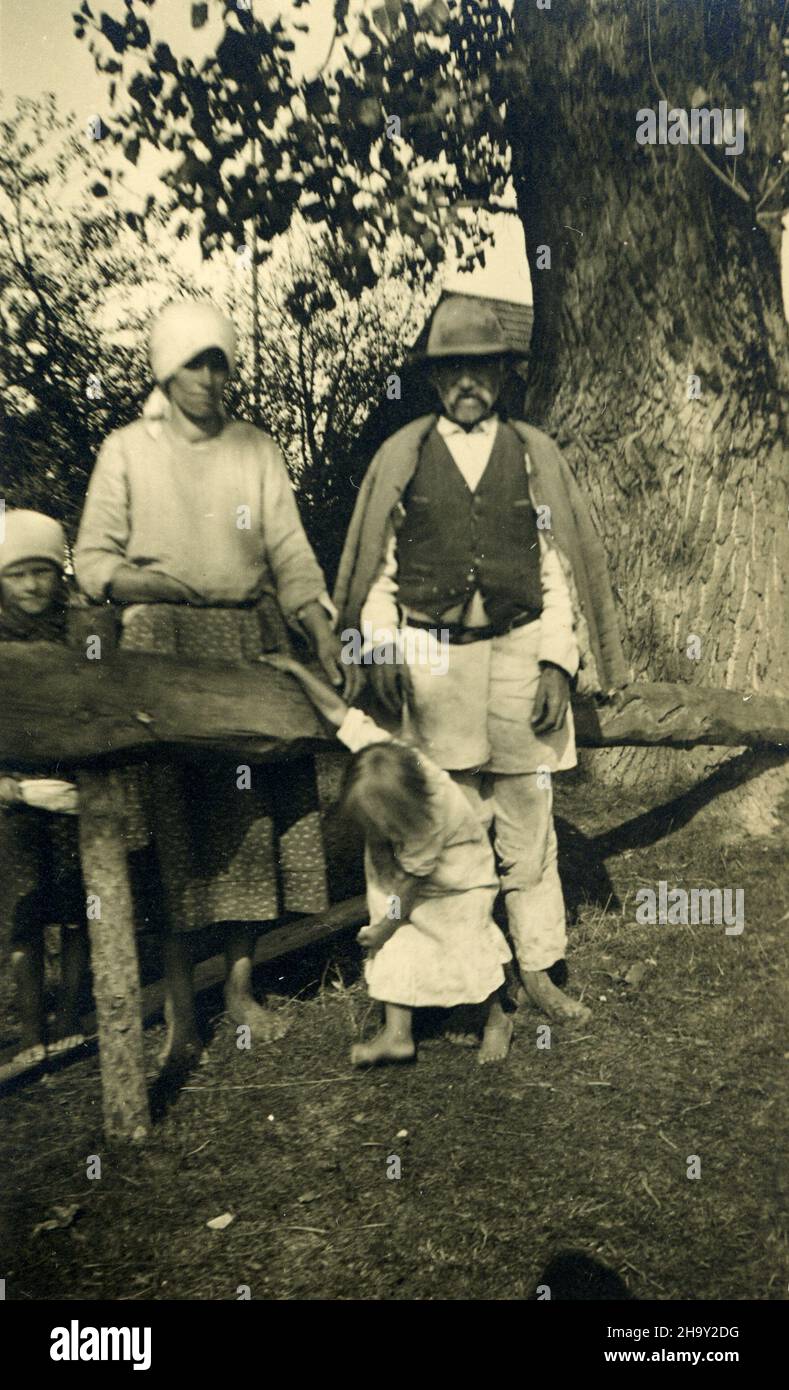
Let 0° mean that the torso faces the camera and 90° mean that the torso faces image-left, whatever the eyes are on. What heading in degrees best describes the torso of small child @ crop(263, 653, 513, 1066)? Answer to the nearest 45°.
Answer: approximately 45°

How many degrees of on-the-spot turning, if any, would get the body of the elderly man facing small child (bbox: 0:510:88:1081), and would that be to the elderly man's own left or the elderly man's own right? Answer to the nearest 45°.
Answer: approximately 90° to the elderly man's own right

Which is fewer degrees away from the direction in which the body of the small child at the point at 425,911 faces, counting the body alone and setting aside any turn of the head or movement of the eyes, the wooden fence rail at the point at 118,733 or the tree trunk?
the wooden fence rail

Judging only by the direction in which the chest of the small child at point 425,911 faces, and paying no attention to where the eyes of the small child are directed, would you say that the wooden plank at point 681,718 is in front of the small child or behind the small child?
behind

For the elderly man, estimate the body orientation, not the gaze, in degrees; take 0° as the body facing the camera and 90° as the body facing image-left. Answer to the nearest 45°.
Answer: approximately 0°

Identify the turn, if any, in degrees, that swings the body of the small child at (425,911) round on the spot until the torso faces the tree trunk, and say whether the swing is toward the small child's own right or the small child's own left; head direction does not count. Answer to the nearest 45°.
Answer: approximately 180°

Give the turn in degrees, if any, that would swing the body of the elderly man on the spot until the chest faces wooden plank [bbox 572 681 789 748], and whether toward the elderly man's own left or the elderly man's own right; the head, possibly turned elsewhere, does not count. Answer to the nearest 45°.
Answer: approximately 135° to the elderly man's own left
